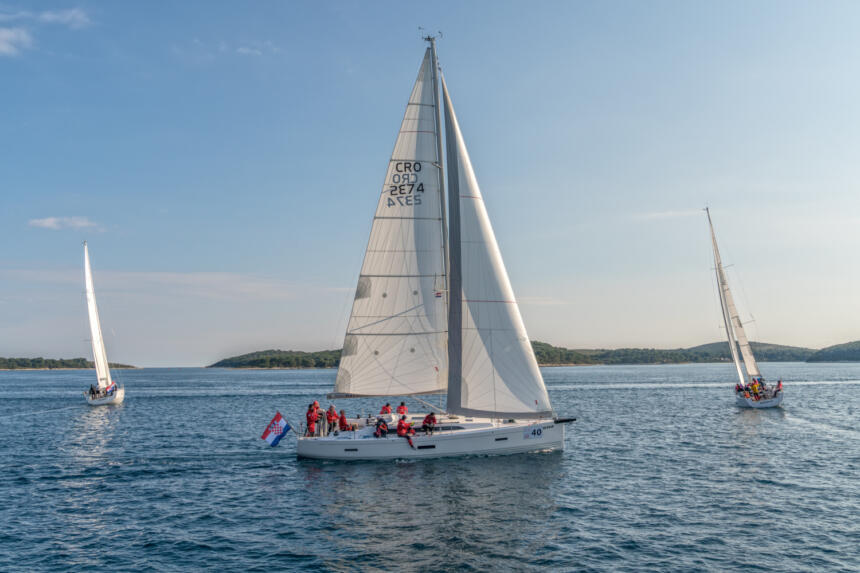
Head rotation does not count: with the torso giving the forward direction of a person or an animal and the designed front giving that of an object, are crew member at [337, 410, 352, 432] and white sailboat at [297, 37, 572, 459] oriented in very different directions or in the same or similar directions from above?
same or similar directions

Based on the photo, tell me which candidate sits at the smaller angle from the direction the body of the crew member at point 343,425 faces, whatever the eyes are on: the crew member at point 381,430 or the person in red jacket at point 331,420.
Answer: the crew member

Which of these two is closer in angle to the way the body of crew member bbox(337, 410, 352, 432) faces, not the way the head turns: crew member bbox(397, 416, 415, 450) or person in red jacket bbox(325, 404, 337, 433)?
the crew member

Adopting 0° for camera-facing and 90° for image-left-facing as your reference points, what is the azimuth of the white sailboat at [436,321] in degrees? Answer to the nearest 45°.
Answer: approximately 270°

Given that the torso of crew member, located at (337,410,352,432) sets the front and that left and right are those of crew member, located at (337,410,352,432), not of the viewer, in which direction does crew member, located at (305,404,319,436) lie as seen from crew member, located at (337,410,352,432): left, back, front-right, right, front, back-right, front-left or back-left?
back

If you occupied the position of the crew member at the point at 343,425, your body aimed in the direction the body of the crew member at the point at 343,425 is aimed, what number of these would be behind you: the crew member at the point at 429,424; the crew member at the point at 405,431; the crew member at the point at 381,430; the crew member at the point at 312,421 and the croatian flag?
2

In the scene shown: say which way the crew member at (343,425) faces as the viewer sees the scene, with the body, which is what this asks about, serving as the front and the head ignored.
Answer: to the viewer's right

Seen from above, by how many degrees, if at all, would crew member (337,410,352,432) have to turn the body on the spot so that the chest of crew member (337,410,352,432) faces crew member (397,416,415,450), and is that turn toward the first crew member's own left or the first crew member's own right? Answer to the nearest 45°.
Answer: approximately 45° to the first crew member's own right

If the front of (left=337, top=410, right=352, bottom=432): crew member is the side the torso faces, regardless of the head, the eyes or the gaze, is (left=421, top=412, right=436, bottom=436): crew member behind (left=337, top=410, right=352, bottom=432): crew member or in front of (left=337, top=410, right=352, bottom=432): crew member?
in front

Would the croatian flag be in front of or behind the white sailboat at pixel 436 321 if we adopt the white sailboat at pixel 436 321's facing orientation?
behind

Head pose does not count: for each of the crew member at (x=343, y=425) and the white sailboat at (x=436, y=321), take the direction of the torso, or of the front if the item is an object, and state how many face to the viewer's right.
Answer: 2
